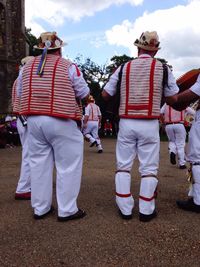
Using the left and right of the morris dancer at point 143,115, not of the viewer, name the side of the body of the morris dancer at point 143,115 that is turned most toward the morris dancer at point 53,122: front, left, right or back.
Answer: left

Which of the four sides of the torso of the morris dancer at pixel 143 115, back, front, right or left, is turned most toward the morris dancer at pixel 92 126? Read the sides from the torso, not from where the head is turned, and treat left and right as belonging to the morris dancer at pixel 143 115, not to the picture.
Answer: front

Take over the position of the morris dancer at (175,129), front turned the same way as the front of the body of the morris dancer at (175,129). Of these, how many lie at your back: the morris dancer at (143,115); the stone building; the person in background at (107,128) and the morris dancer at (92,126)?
1

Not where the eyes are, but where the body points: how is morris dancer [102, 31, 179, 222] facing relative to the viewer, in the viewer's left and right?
facing away from the viewer

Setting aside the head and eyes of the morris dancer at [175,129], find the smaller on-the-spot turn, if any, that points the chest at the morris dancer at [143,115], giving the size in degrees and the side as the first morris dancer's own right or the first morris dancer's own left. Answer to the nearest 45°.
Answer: approximately 180°

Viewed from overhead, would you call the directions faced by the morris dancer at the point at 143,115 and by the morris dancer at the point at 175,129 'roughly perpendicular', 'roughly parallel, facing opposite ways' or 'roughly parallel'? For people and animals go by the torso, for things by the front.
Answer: roughly parallel

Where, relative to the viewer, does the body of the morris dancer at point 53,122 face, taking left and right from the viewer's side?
facing away from the viewer and to the right of the viewer

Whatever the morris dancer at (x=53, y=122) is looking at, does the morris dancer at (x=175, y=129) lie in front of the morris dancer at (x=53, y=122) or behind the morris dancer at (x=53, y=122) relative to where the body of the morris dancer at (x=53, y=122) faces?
in front

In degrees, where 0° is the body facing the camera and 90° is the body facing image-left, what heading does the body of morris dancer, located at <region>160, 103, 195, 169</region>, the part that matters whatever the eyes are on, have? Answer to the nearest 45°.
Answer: approximately 180°

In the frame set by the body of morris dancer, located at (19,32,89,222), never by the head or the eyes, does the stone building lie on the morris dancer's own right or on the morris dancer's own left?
on the morris dancer's own left

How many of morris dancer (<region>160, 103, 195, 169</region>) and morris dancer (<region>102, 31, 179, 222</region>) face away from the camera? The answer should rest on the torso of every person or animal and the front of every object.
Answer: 2

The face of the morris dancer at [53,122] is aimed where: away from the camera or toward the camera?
away from the camera
